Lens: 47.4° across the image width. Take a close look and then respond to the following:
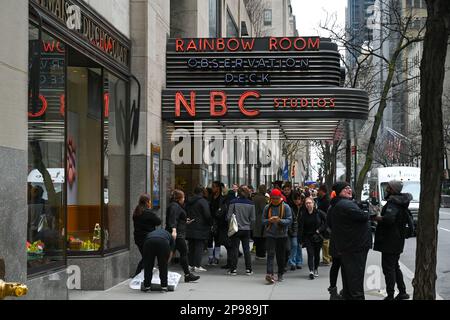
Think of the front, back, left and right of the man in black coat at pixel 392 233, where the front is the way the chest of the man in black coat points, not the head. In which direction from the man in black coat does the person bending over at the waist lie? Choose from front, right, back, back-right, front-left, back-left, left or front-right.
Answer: front-left

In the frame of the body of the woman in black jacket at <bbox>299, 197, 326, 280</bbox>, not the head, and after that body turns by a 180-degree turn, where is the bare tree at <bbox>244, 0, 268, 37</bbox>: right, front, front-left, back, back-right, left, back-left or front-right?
front

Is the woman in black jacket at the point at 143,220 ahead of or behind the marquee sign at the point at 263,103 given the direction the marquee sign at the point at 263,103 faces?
ahead

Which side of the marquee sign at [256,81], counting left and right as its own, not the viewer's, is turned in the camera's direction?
front

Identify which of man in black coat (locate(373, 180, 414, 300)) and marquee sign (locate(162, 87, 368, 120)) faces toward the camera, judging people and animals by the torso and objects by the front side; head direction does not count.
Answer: the marquee sign

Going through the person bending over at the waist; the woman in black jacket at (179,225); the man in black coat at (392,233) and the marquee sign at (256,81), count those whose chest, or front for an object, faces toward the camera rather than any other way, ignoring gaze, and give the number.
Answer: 1

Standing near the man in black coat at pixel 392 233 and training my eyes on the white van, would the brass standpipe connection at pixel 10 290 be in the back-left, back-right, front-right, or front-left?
back-left

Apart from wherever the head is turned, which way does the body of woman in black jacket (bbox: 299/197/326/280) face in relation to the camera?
toward the camera

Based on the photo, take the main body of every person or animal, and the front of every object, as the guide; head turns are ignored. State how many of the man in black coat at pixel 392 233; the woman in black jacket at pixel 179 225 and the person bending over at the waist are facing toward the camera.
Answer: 0

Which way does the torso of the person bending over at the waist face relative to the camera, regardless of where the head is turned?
away from the camera

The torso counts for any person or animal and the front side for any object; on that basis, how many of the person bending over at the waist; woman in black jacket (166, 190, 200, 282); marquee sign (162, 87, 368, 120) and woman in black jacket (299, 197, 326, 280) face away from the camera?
1

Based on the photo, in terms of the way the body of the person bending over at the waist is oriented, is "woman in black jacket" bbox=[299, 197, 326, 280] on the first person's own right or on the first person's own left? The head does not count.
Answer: on the first person's own right

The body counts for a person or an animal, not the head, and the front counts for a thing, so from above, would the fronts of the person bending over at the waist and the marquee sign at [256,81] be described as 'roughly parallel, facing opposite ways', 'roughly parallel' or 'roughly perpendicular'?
roughly parallel, facing opposite ways
